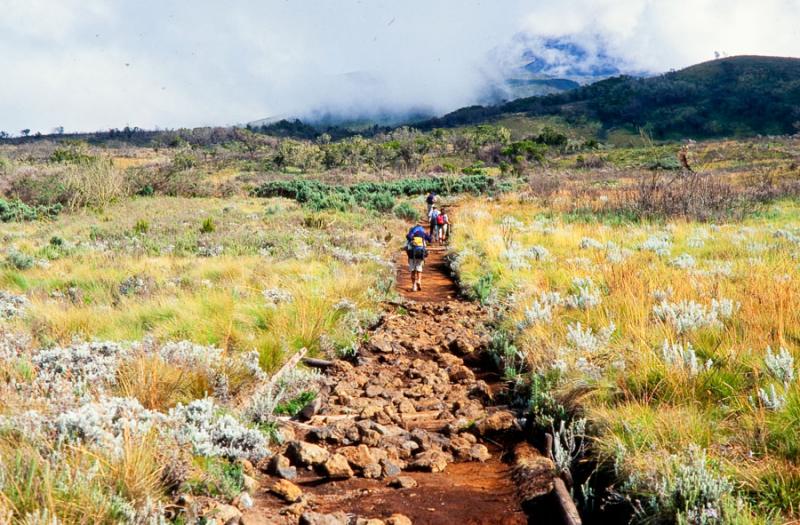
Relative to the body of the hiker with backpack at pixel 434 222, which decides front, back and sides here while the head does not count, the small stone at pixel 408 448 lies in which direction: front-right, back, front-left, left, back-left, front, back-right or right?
back

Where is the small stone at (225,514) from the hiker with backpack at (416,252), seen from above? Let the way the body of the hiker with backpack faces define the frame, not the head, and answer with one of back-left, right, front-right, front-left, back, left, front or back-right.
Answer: back

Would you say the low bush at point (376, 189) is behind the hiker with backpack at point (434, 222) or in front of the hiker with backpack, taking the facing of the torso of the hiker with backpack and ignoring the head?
in front

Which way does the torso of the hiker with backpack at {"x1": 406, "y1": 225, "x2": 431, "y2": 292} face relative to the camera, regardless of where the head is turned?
away from the camera

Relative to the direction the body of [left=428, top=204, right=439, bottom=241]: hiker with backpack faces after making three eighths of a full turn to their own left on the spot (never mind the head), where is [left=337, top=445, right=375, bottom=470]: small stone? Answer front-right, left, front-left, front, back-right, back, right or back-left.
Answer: front-left

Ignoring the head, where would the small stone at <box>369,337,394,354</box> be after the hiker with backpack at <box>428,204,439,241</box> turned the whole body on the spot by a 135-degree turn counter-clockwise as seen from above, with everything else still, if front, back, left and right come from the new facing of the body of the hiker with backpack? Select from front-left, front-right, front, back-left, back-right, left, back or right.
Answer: front-left

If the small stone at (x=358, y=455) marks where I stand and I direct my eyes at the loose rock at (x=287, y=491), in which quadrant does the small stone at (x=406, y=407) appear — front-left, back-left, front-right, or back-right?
back-right

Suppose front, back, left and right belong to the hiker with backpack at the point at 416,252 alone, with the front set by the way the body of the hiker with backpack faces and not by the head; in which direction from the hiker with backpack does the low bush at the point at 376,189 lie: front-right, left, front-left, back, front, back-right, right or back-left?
front

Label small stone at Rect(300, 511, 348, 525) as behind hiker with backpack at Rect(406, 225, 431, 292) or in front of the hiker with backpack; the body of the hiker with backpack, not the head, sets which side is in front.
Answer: behind

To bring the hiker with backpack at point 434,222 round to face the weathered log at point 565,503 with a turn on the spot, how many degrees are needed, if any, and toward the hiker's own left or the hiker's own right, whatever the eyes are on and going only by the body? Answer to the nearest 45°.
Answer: approximately 180°

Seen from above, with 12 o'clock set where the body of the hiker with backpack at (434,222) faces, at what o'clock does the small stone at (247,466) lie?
The small stone is roughly at 6 o'clock from the hiker with backpack.

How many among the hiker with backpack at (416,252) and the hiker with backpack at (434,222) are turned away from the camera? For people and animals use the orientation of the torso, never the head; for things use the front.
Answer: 2

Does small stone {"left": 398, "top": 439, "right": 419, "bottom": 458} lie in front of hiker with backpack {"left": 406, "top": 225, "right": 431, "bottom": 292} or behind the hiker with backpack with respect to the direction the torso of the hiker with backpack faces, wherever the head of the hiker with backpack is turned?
behind

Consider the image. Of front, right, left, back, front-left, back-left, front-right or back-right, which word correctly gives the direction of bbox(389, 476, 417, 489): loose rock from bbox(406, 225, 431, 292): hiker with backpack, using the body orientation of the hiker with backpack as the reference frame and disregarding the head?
back

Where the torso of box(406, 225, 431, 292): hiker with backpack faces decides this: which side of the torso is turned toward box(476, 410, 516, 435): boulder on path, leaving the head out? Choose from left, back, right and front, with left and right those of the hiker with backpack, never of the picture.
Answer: back

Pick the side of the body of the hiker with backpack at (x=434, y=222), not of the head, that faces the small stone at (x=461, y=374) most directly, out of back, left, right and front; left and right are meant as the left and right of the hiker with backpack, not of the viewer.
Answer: back

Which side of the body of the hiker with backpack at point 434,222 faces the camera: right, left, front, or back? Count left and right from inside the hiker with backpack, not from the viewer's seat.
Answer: back
